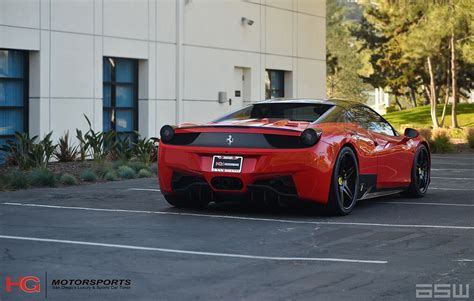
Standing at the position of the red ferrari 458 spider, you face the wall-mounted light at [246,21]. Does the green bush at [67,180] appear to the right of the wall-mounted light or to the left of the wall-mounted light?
left

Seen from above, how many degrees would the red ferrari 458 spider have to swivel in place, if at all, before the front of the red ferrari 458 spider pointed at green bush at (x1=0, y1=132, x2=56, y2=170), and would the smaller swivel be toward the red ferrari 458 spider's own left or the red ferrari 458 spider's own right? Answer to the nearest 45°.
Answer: approximately 90° to the red ferrari 458 spider's own left

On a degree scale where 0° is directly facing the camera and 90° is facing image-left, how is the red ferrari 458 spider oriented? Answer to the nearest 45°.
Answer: approximately 225°

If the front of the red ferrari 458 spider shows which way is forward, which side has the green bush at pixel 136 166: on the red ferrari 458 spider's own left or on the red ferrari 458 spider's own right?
on the red ferrari 458 spider's own left

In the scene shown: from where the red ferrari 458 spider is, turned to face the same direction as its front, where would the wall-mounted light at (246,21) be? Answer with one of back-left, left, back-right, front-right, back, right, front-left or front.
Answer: front-left

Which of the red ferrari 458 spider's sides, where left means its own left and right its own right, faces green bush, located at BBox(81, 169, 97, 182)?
left

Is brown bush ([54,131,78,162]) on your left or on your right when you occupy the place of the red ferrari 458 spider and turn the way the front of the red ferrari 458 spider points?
on your left

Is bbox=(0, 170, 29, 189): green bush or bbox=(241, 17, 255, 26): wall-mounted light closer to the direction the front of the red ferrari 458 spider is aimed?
the wall-mounted light
